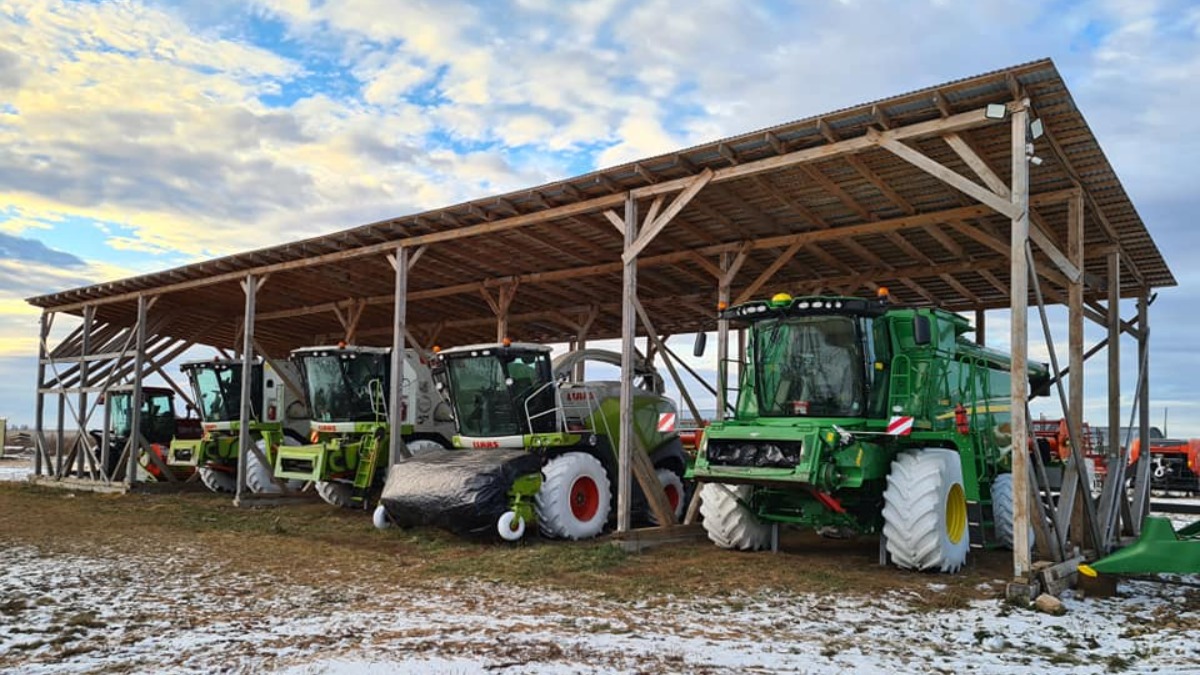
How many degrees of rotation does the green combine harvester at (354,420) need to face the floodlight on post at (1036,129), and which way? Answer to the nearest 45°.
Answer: approximately 90° to its left

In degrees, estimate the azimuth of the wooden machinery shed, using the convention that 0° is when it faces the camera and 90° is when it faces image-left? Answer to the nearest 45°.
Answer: approximately 45°

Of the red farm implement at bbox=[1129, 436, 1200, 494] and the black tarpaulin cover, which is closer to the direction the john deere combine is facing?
the black tarpaulin cover

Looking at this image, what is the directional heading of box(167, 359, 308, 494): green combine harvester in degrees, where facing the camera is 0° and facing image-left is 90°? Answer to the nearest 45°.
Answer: approximately 45°

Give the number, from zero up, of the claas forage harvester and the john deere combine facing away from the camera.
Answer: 0

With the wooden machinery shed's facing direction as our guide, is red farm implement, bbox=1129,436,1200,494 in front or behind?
behind

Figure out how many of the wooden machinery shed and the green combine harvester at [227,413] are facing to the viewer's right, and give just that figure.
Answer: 0
